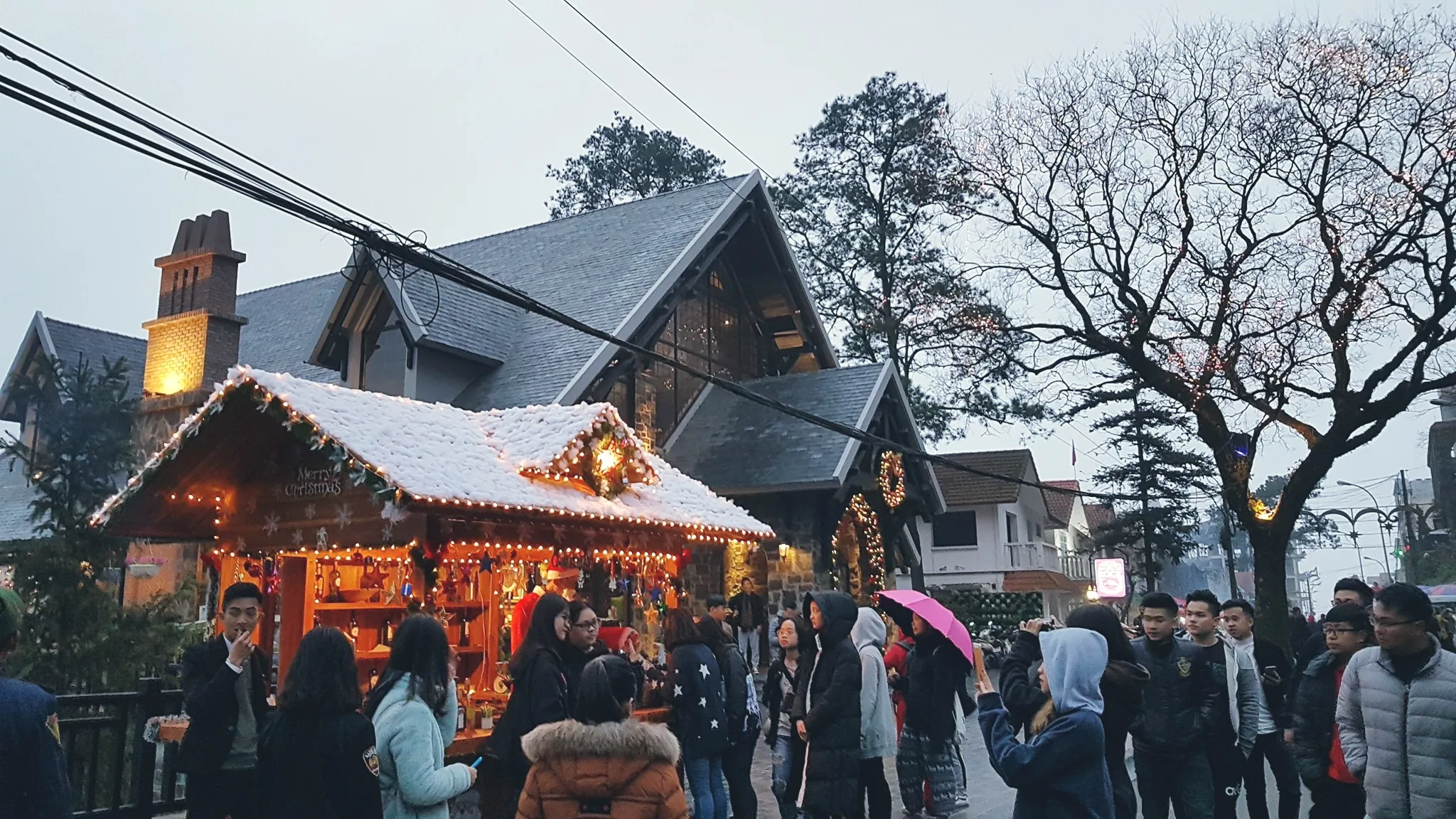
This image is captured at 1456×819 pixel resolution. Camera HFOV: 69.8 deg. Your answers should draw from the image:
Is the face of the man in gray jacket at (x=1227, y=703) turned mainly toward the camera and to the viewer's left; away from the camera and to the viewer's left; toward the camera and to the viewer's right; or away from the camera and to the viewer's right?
toward the camera and to the viewer's left

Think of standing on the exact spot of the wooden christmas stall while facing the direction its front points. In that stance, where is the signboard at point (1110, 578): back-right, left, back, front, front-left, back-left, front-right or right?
left

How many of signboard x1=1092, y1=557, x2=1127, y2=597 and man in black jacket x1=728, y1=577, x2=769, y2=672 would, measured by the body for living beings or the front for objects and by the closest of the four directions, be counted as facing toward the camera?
2

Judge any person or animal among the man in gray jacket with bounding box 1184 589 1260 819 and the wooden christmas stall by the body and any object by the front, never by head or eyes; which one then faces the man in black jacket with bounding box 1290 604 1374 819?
the wooden christmas stall

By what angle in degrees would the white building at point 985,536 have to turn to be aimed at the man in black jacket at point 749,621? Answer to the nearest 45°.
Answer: approximately 45° to its right

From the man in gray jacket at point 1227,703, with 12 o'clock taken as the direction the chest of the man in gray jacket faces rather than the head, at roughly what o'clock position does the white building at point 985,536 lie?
The white building is roughly at 4 o'clock from the man in gray jacket.

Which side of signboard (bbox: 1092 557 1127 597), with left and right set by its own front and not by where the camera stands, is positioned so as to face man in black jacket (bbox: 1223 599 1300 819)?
front

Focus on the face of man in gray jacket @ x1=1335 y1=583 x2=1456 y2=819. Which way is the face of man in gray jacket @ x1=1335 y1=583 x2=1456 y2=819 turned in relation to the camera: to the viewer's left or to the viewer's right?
to the viewer's left

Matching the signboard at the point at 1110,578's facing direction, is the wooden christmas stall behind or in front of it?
in front

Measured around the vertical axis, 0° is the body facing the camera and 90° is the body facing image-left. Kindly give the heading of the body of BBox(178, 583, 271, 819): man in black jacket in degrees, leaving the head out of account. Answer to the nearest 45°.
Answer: approximately 315°

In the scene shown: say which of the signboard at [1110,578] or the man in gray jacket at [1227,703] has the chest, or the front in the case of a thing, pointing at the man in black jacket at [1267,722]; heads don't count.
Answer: the signboard
